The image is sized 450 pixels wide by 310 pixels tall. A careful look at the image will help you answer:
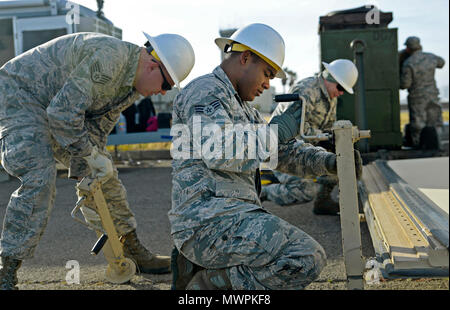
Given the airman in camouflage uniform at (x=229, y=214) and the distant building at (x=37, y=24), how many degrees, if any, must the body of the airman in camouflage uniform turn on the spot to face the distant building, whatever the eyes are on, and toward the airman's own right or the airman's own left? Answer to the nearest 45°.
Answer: approximately 135° to the airman's own left

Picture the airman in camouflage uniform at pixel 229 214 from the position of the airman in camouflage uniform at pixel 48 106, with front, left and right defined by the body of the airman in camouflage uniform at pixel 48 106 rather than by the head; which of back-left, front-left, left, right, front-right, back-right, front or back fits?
front-right

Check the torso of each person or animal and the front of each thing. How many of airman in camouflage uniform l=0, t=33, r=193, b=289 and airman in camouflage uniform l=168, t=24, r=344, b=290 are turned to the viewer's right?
2

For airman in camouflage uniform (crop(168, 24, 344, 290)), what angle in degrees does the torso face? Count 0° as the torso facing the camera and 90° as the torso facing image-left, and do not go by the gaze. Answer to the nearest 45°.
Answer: approximately 270°

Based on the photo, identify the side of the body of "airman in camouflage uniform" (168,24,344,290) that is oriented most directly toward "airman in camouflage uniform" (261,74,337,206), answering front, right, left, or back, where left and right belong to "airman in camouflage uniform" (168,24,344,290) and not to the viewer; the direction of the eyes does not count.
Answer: left

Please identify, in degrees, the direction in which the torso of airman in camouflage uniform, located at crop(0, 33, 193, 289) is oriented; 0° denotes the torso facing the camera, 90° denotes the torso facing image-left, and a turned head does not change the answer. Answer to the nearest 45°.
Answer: approximately 270°

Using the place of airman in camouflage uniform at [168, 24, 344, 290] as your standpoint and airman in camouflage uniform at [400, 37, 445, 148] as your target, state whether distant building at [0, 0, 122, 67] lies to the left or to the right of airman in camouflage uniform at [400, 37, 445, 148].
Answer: left

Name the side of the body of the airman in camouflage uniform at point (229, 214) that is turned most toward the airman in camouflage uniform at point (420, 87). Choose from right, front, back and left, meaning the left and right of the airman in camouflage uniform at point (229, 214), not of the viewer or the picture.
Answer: left

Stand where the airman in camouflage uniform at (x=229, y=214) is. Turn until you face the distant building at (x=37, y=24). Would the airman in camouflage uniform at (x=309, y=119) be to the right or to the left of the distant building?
right

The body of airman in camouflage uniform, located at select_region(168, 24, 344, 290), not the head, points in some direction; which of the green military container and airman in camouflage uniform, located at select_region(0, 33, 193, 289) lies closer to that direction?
the green military container
